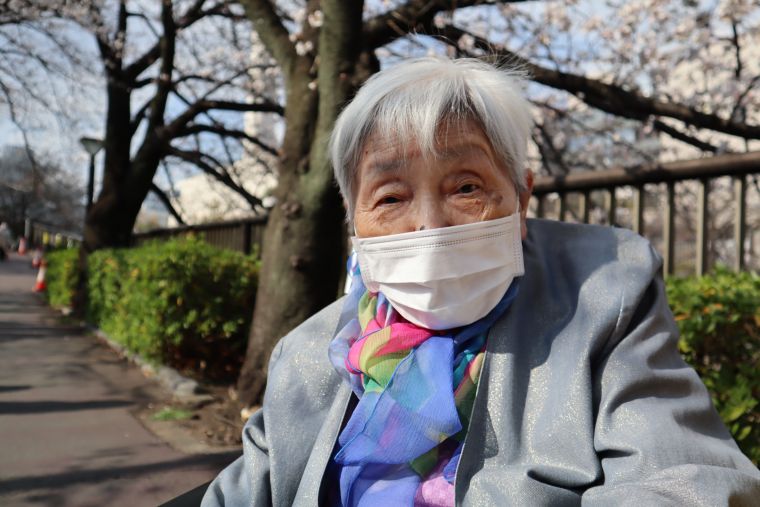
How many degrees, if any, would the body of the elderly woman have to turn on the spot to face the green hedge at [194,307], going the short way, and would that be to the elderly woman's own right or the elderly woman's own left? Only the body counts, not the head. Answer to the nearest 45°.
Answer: approximately 90° to the elderly woman's own right

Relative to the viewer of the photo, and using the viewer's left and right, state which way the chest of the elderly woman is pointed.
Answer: facing the viewer and to the left of the viewer

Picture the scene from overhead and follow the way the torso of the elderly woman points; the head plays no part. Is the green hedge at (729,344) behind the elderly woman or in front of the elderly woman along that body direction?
behind

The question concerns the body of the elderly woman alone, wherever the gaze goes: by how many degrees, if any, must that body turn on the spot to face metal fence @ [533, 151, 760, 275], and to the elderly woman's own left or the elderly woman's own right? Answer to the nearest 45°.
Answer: approximately 180°
